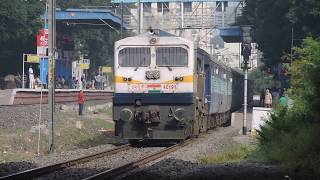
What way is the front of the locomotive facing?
toward the camera

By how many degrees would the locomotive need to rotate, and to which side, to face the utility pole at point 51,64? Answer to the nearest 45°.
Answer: approximately 90° to its right
